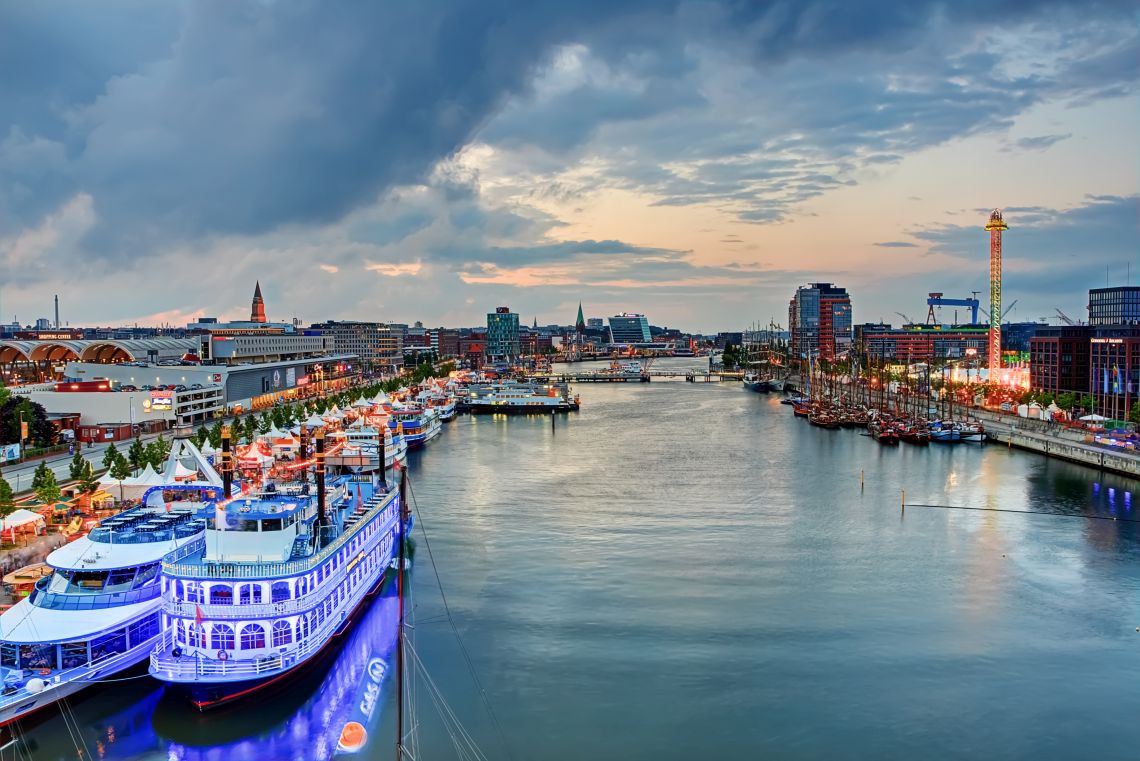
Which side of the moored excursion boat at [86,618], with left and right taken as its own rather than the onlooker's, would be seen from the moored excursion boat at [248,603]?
left

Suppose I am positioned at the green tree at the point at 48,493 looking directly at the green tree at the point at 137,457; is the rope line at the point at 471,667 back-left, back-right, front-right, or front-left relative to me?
back-right

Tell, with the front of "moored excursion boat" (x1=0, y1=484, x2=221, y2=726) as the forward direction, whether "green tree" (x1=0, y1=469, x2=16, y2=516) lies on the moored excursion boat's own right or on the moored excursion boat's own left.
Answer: on the moored excursion boat's own right

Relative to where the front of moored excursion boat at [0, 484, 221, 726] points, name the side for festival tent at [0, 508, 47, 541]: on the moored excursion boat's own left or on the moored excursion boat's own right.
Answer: on the moored excursion boat's own right
